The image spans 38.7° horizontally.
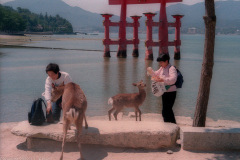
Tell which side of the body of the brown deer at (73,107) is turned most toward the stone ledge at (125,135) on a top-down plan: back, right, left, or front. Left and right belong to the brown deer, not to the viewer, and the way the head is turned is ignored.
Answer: right

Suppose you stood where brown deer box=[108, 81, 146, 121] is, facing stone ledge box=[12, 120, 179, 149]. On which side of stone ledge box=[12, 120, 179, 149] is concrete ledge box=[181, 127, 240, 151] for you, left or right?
left

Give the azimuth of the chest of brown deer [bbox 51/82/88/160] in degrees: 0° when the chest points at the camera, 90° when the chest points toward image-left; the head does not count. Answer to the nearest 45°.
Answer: approximately 180°

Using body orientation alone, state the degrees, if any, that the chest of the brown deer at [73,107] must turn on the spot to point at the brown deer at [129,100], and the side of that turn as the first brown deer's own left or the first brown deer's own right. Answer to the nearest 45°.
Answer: approximately 45° to the first brown deer's own right

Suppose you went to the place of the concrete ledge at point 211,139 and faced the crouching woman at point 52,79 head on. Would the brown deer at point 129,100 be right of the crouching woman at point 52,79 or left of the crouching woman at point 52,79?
right

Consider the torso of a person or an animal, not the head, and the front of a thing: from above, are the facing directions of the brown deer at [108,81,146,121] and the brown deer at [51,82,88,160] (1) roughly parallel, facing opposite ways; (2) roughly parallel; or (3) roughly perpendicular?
roughly perpendicular
